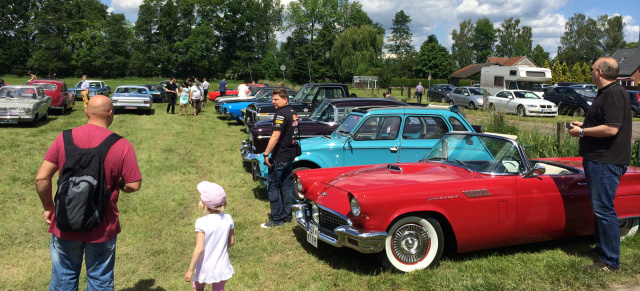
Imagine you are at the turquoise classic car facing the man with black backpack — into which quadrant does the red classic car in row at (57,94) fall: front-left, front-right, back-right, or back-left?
back-right

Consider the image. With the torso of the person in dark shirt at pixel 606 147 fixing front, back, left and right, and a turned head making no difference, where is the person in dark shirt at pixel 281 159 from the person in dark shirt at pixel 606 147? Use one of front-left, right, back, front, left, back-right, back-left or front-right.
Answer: front

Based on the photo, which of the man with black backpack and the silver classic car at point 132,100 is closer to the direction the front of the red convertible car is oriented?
the man with black backpack

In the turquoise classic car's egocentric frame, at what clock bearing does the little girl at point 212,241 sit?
The little girl is roughly at 11 o'clock from the turquoise classic car.

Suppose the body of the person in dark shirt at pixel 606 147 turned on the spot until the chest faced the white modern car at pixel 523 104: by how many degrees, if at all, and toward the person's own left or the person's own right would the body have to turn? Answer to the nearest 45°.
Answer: approximately 90° to the person's own right

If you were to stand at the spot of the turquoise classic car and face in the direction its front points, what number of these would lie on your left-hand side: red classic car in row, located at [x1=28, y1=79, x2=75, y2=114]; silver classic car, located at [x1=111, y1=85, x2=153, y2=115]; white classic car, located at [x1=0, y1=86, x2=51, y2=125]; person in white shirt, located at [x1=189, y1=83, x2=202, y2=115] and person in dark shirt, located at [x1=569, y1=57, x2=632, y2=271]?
1

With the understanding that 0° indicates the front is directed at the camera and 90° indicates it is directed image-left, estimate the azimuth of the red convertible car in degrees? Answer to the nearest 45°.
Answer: approximately 45°

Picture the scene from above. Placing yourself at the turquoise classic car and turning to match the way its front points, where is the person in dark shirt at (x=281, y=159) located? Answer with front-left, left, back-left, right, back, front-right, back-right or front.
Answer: front

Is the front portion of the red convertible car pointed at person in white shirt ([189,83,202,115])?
no

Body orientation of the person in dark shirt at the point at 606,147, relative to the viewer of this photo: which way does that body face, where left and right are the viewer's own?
facing to the left of the viewer

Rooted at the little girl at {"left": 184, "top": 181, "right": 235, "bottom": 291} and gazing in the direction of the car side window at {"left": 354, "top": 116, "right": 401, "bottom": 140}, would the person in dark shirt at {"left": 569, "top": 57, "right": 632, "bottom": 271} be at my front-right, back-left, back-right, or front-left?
front-right

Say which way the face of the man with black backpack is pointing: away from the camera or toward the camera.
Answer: away from the camera

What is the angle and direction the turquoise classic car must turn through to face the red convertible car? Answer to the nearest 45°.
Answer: approximately 45° to its left

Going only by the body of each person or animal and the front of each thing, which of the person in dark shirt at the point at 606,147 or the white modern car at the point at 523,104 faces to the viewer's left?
the person in dark shirt

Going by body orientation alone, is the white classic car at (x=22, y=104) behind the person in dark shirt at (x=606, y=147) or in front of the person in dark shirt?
in front

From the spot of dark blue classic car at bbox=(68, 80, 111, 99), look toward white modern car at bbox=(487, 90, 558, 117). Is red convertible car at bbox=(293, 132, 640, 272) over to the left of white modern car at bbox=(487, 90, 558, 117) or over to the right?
right

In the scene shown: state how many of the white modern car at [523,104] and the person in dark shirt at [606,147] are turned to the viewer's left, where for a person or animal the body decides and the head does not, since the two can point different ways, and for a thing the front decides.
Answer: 1

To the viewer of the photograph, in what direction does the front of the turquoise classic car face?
facing the viewer and to the left of the viewer

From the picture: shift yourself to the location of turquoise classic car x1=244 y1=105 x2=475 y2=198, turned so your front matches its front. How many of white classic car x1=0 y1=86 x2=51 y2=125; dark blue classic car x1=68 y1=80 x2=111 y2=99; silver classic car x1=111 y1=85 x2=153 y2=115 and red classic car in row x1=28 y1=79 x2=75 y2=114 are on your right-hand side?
4

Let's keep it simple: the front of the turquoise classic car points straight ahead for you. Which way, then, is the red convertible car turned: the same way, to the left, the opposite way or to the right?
the same way
